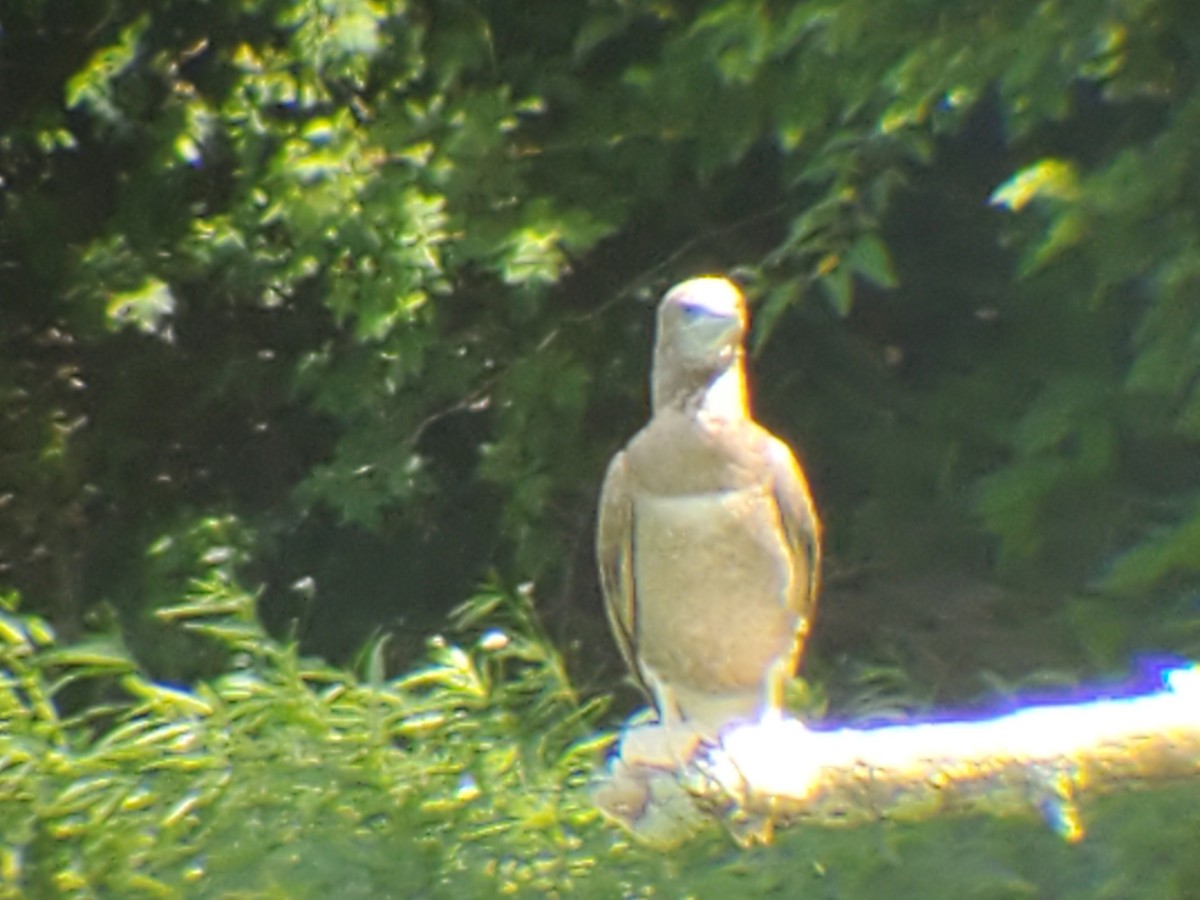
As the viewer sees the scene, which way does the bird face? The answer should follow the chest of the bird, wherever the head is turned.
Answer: toward the camera
